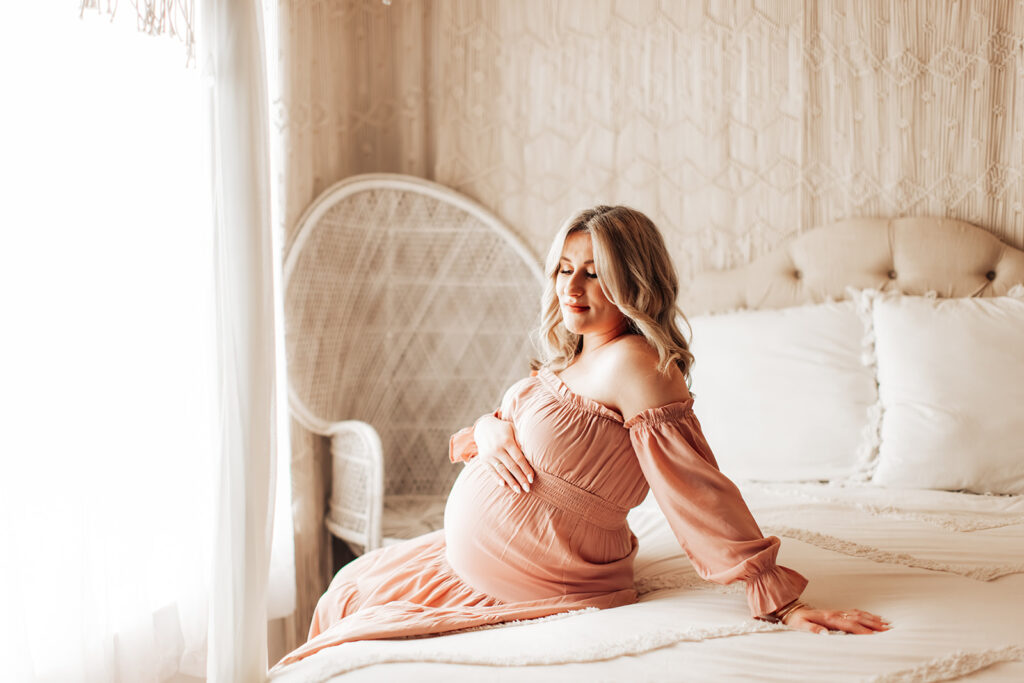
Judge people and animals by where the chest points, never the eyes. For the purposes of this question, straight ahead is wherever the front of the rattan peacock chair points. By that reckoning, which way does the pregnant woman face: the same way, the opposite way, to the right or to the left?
to the right

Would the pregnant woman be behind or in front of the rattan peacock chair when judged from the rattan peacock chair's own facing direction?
in front

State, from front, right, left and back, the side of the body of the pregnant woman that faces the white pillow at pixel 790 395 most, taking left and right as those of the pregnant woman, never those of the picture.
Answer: back

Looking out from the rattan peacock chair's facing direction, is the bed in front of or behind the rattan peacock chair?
in front

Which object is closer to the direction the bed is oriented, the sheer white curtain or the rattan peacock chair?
the sheer white curtain

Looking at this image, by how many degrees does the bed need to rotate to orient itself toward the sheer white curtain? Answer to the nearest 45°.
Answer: approximately 45° to its right

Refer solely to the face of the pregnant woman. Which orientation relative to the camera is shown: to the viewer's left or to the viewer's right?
to the viewer's left

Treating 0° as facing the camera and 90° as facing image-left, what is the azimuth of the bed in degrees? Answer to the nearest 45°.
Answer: approximately 0°

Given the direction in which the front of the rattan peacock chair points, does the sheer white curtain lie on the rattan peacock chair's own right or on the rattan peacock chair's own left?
on the rattan peacock chair's own right
